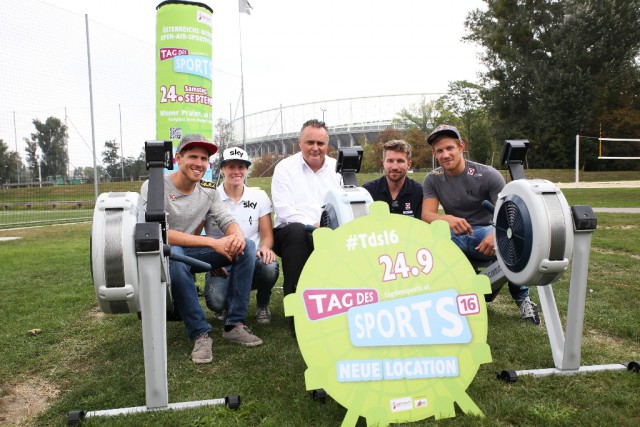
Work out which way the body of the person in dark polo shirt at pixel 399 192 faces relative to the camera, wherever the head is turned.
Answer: toward the camera

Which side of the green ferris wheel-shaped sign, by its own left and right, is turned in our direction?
front

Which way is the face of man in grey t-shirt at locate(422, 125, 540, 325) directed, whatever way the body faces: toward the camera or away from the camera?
toward the camera

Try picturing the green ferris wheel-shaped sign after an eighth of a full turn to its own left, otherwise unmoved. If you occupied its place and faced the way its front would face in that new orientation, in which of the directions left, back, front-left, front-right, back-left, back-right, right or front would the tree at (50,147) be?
back

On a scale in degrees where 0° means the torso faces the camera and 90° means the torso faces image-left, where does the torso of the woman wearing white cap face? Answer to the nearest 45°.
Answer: approximately 0°

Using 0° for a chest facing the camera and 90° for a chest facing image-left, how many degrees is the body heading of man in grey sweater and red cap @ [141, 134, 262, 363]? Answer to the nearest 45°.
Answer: approximately 315°

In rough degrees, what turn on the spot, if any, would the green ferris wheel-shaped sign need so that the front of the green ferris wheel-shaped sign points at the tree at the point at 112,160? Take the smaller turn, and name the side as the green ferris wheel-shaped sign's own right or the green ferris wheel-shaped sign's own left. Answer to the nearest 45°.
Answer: approximately 135° to the green ferris wheel-shaped sign's own right

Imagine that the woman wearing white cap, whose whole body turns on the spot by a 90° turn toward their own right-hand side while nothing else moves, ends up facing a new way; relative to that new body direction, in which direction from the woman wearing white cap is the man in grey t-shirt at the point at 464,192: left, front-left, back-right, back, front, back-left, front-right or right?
back

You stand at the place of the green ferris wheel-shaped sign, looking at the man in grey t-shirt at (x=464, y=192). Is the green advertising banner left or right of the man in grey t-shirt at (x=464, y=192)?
left

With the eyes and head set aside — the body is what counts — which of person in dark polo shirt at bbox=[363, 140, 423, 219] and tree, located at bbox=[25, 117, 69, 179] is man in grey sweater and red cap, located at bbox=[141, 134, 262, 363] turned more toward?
the person in dark polo shirt

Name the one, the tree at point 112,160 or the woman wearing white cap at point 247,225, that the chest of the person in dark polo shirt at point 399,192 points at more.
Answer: the woman wearing white cap

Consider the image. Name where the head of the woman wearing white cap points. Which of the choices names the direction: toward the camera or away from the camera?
toward the camera

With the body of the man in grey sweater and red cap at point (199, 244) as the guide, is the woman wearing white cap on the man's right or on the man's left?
on the man's left

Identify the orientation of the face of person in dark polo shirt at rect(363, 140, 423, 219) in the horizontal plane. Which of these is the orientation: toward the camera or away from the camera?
toward the camera

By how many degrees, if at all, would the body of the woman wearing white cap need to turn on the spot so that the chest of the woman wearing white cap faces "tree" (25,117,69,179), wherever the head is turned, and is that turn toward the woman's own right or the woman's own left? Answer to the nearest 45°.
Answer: approximately 135° to the woman's own right

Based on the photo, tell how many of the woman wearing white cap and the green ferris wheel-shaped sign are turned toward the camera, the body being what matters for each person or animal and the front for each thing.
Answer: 2
